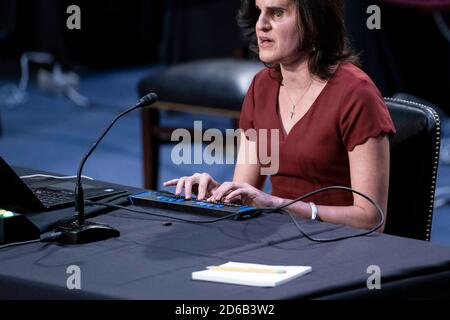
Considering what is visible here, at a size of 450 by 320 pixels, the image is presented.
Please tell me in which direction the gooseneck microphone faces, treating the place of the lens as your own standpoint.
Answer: facing to the right of the viewer

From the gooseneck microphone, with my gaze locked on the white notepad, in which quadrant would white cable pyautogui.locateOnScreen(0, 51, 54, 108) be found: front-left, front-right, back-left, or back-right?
back-left

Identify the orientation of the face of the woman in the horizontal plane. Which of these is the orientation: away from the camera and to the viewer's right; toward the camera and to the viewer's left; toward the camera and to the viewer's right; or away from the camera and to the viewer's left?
toward the camera and to the viewer's left

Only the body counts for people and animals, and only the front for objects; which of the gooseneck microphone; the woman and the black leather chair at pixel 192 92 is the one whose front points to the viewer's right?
the gooseneck microphone

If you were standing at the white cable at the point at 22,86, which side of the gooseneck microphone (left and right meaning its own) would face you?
left

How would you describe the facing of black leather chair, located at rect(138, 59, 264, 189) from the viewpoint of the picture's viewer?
facing the viewer and to the left of the viewer

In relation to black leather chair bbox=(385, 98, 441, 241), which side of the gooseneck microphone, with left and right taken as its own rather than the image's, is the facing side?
front

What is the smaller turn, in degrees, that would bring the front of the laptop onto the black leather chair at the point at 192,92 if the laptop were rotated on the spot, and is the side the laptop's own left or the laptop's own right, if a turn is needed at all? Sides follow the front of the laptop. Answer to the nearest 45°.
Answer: approximately 45° to the laptop's own left

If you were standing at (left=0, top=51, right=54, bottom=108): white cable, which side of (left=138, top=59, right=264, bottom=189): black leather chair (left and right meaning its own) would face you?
right

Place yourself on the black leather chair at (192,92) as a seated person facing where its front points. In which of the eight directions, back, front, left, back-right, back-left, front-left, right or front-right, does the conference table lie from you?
front-left

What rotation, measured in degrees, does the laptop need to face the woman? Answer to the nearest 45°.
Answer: approximately 45° to its right

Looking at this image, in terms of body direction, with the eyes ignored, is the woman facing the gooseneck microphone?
yes

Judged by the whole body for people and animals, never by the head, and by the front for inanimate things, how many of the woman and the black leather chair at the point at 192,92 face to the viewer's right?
0
